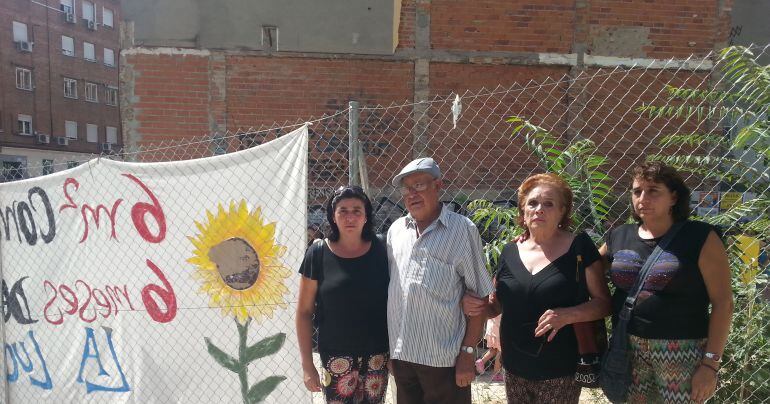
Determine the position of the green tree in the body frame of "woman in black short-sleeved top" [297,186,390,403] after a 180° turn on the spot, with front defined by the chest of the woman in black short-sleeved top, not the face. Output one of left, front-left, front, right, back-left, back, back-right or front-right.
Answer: right

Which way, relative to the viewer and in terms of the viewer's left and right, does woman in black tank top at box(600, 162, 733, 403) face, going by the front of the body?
facing the viewer and to the left of the viewer

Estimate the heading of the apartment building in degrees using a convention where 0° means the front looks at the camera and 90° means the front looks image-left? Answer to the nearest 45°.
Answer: approximately 315°

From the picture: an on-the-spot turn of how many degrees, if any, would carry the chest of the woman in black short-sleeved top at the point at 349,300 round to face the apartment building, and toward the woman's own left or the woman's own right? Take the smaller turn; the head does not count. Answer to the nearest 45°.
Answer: approximately 135° to the woman's own right

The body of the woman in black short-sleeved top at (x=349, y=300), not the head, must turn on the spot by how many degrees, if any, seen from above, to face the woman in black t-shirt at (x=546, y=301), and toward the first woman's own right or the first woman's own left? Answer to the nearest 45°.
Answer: approximately 90° to the first woman's own left

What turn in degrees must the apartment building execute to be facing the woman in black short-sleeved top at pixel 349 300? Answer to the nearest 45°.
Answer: approximately 45° to its right

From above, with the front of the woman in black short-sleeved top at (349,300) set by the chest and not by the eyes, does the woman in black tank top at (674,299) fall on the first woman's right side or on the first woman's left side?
on the first woman's left side

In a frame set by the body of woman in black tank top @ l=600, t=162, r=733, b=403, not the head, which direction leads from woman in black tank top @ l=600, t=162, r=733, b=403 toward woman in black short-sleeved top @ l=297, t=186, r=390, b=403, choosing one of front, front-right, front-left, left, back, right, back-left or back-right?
front-right

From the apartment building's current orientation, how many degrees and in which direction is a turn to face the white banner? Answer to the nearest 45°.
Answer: approximately 45° to its right

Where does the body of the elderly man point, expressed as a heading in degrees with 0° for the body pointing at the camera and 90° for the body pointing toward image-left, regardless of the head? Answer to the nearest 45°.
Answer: approximately 45°

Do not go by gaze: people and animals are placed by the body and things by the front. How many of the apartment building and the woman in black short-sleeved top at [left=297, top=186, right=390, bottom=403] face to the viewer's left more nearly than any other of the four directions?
0

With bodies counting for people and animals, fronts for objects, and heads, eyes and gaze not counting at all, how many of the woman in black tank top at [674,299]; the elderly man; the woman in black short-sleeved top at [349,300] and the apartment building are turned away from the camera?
0

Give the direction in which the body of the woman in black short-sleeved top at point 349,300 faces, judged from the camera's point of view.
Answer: toward the camera

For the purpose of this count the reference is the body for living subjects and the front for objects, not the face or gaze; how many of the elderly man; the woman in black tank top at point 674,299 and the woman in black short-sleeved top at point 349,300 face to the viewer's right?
0

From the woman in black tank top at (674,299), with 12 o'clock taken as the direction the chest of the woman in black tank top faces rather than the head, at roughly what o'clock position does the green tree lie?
The green tree is roughly at 5 o'clock from the woman in black tank top.

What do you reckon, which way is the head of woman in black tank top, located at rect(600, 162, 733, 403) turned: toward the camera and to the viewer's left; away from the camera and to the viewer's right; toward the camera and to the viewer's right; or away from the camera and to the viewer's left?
toward the camera and to the viewer's left

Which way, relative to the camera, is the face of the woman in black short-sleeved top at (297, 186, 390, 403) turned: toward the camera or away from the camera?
toward the camera
